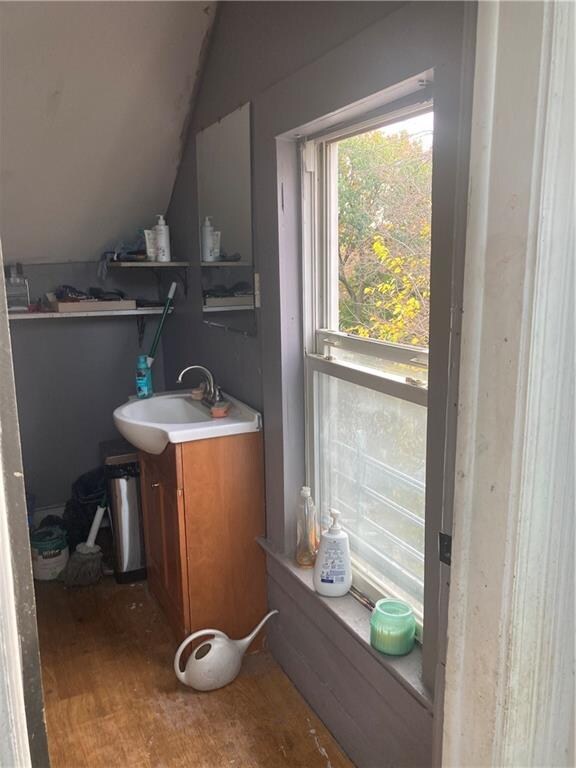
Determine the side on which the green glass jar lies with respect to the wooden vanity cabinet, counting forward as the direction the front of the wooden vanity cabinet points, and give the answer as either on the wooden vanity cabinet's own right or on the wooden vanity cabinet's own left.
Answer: on the wooden vanity cabinet's own left

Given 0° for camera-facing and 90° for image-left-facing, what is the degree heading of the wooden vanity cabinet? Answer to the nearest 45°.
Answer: approximately 90°

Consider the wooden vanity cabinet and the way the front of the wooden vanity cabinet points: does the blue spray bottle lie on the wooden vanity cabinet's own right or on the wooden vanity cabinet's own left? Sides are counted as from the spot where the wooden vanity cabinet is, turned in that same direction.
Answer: on the wooden vanity cabinet's own right

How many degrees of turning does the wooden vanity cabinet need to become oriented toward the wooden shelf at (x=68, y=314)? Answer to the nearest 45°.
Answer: approximately 45° to its right
